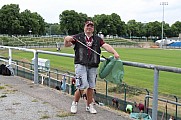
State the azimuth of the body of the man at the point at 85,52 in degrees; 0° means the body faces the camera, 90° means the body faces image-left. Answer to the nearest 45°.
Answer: approximately 0°
